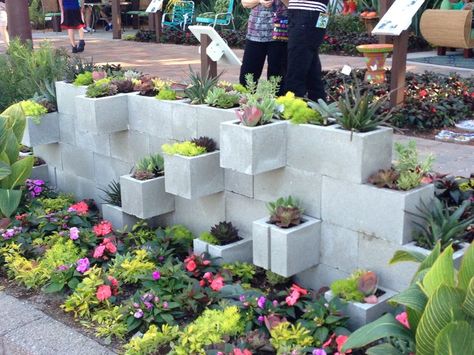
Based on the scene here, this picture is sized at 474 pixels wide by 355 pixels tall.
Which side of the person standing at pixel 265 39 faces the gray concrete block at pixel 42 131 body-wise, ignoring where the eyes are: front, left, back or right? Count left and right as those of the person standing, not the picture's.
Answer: right

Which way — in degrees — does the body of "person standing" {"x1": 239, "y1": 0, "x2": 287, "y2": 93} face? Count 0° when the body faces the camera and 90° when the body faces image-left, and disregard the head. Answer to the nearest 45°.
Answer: approximately 0°

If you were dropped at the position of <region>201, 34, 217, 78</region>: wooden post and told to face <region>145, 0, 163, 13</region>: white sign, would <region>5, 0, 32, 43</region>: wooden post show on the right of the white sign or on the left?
left

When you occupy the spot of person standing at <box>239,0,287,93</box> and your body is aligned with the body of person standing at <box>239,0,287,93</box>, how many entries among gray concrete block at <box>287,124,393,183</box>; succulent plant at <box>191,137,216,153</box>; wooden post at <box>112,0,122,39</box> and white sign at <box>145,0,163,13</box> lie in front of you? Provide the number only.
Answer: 2

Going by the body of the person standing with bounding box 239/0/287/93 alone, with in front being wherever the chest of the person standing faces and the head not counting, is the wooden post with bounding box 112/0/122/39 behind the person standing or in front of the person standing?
behind

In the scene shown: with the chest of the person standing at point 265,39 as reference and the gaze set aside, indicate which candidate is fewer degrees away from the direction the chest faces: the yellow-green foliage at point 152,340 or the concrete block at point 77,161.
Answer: the yellow-green foliage

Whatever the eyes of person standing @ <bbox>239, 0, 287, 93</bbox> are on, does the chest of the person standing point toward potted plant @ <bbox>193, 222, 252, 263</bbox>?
yes

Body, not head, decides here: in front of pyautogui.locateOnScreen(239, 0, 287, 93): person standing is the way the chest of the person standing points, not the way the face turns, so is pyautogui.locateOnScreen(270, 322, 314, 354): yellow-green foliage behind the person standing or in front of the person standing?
in front

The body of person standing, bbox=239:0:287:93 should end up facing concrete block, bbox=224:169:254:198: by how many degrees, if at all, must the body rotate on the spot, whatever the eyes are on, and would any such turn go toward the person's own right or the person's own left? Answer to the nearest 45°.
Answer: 0° — they already face it

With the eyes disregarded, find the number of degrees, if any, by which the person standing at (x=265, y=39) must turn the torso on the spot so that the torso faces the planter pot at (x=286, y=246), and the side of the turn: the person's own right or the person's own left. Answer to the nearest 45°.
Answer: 0° — they already face it

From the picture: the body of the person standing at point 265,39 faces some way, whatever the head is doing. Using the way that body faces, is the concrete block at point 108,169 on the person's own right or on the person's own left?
on the person's own right

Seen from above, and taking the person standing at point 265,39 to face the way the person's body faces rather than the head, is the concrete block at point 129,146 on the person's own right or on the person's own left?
on the person's own right

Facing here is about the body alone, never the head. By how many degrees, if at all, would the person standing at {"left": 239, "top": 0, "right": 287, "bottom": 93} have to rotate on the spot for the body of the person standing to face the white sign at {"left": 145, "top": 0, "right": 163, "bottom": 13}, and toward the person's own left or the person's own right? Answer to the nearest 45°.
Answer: approximately 180°

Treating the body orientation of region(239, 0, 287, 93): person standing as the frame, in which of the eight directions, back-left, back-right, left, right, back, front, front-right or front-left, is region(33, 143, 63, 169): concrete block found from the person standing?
right

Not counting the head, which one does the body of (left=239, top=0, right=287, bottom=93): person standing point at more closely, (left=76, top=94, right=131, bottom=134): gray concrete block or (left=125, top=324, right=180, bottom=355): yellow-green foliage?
the yellow-green foliage
